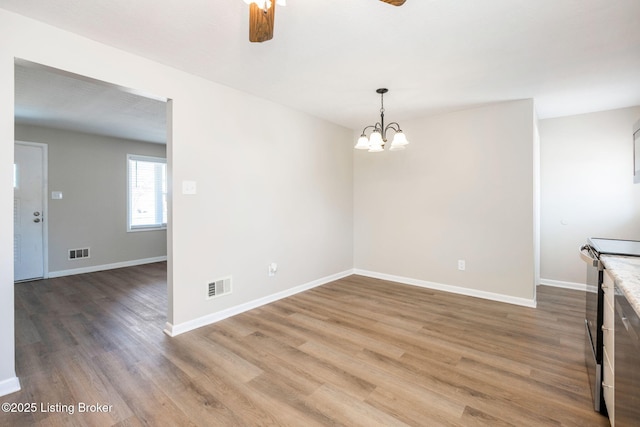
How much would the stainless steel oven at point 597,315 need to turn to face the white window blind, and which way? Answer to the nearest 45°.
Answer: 0° — it already faces it

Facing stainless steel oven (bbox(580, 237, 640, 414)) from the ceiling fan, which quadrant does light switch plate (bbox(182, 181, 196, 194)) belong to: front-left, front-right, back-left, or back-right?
back-left

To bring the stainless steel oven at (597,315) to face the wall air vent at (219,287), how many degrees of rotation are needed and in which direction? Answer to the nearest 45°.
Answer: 0° — it already faces it

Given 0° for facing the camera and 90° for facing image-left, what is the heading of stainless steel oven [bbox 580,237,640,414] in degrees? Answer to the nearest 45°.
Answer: approximately 90°

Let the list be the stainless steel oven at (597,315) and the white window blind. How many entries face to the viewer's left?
1

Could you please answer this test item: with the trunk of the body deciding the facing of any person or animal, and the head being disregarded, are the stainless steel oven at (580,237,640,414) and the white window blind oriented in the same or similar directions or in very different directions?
very different directions
